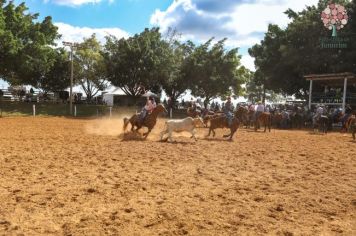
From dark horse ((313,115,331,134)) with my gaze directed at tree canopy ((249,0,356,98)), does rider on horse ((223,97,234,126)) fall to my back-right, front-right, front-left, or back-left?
back-left

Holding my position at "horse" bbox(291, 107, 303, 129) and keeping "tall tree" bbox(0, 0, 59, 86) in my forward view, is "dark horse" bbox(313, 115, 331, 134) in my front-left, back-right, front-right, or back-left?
back-left

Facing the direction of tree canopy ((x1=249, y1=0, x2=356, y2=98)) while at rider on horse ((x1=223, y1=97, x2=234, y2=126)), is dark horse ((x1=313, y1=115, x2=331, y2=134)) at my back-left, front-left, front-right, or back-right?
front-right
